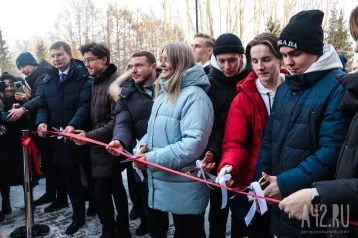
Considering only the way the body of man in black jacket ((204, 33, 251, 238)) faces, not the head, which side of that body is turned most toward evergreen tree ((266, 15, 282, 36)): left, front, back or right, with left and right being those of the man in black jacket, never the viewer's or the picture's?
back

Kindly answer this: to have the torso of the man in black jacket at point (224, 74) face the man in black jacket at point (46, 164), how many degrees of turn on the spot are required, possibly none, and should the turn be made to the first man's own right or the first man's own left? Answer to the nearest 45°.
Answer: approximately 135° to the first man's own right

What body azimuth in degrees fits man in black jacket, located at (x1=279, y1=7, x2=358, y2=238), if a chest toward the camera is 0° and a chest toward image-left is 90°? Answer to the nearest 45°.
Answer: approximately 90°
